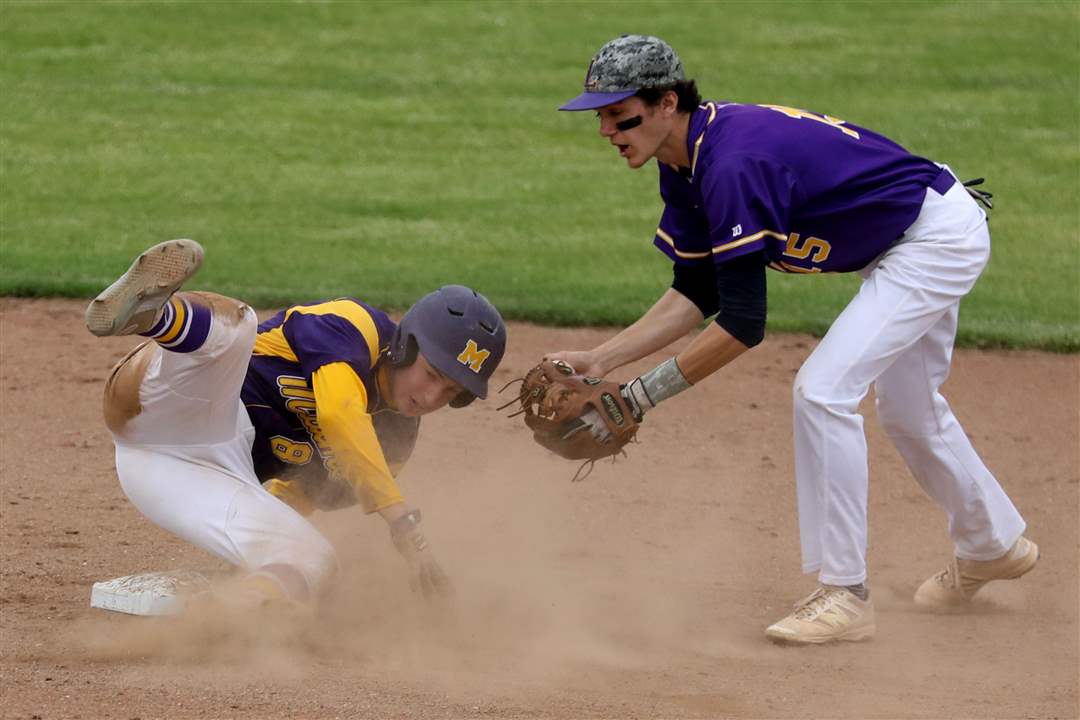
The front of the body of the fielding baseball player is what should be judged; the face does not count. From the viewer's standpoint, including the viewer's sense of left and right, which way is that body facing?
facing to the left of the viewer

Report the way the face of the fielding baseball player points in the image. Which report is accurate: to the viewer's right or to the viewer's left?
to the viewer's left

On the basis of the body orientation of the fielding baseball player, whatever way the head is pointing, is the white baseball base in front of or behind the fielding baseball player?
in front
